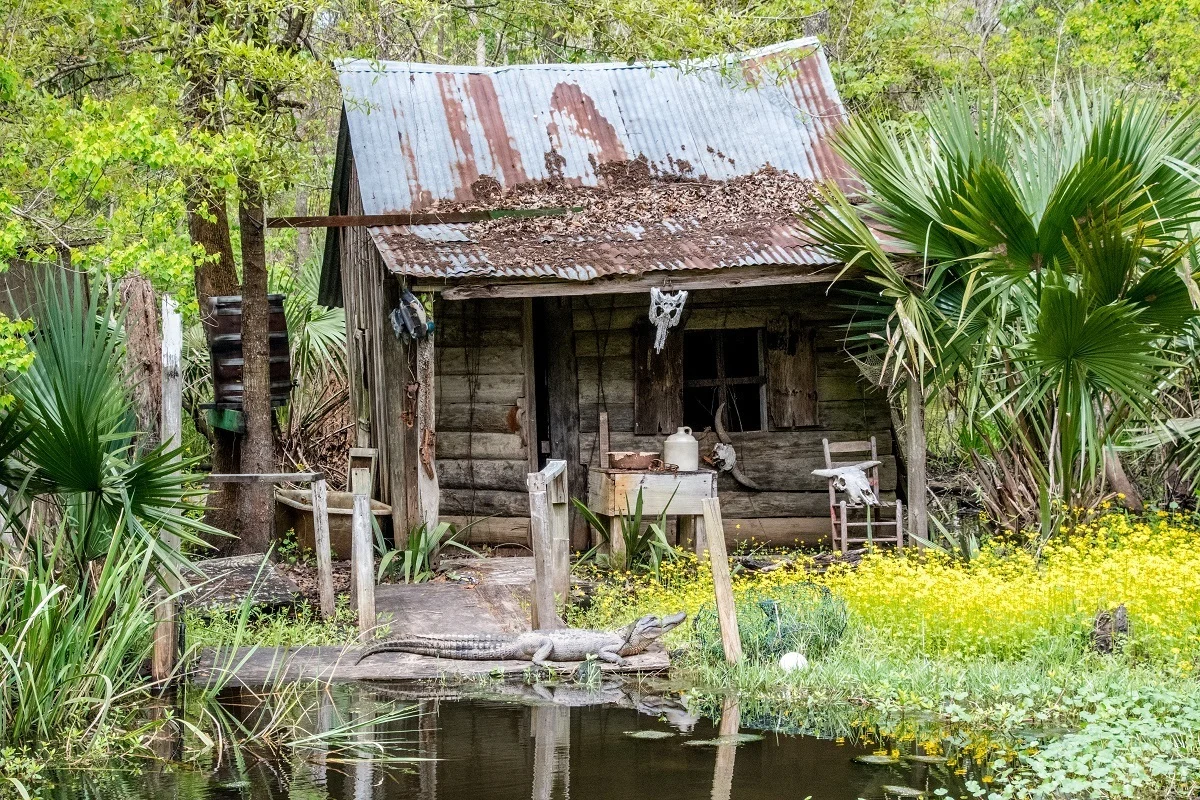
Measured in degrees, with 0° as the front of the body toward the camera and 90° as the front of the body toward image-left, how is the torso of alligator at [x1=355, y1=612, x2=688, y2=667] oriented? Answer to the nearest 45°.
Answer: approximately 270°

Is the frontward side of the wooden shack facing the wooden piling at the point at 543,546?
yes

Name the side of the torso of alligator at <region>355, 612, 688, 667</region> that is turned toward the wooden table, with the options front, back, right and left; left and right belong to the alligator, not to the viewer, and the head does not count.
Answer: left

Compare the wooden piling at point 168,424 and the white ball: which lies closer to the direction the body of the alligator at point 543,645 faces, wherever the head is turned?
the white ball

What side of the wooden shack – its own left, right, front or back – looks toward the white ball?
front

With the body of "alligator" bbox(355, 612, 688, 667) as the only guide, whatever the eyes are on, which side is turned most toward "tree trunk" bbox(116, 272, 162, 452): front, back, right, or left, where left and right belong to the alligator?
back

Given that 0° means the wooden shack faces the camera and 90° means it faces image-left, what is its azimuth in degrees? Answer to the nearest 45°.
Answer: approximately 0°

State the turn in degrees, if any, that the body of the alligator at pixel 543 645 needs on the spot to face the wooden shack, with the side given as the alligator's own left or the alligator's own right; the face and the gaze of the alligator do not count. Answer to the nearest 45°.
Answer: approximately 90° to the alligator's own left

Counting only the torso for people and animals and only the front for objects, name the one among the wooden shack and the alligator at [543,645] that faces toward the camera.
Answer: the wooden shack

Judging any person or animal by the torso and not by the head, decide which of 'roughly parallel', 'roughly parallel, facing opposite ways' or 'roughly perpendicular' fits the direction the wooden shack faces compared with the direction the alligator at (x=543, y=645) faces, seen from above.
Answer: roughly perpendicular

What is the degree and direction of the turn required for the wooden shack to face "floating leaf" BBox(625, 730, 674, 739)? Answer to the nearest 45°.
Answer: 0° — it already faces it

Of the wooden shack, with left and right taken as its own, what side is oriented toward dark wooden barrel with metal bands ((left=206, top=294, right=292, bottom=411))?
right

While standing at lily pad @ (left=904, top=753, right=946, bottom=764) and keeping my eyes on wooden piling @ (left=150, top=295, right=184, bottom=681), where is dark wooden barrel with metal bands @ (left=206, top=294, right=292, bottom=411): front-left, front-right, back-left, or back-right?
front-right

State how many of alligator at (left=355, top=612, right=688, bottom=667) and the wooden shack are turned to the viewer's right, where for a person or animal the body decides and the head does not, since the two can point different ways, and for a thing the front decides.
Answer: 1
